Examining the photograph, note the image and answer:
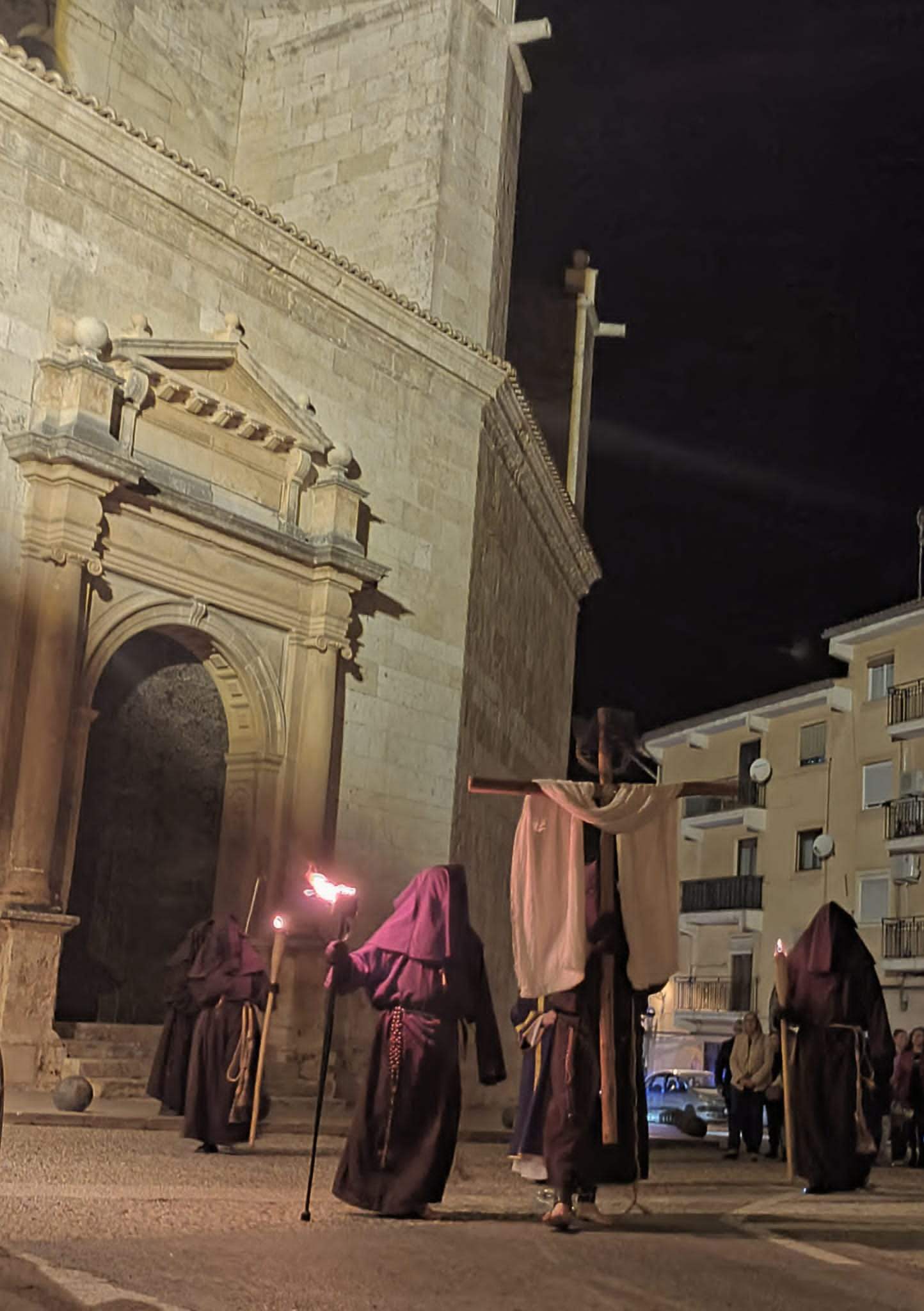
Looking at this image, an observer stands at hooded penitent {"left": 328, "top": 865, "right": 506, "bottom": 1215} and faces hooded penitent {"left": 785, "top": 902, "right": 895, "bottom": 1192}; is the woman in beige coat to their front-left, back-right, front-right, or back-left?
front-left

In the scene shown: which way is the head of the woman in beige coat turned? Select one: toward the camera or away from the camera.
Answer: toward the camera

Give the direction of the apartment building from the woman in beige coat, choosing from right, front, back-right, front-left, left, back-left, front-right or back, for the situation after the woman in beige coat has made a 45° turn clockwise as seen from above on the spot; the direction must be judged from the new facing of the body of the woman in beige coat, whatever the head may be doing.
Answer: back-right

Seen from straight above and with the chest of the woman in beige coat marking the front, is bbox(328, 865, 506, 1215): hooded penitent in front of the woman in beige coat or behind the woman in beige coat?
in front

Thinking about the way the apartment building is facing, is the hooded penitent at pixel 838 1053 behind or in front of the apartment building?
in front

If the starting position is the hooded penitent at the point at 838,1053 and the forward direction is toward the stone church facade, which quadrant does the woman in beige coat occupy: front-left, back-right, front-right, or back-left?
front-right

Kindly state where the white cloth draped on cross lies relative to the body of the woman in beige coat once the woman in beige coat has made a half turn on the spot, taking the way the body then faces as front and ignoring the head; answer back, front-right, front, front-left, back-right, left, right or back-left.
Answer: back

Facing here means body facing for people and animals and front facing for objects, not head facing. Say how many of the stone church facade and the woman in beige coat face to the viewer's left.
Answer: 0

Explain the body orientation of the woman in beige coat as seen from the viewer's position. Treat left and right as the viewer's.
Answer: facing the viewer

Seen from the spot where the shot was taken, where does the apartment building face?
facing the viewer and to the left of the viewer
